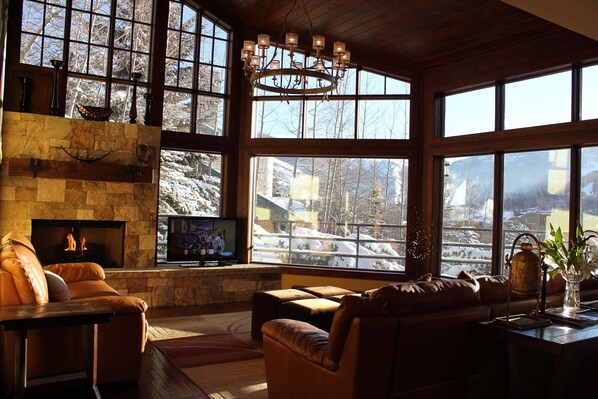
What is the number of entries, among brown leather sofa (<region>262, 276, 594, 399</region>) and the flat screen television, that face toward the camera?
1

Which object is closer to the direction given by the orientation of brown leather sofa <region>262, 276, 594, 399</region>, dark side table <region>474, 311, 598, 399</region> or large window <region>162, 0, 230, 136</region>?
the large window

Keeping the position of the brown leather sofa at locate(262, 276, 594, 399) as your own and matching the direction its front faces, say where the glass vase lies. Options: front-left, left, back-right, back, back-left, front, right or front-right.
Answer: right

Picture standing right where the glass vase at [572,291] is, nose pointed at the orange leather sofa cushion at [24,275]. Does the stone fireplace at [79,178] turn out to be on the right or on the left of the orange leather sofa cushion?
right

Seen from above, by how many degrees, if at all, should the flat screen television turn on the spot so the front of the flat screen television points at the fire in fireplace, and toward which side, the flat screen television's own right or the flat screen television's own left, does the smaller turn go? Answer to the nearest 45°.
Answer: approximately 90° to the flat screen television's own right

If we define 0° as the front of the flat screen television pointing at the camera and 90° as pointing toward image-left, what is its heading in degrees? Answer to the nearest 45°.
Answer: approximately 0°

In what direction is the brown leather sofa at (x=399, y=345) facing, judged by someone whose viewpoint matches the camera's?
facing away from the viewer and to the left of the viewer

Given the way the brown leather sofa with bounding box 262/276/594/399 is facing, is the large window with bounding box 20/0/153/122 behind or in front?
in front

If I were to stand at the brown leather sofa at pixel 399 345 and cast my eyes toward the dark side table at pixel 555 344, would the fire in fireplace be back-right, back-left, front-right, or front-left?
back-left
